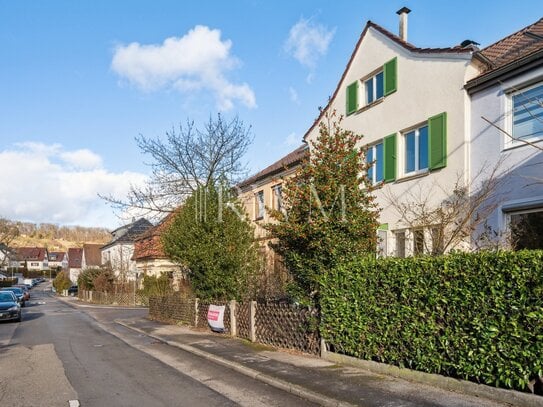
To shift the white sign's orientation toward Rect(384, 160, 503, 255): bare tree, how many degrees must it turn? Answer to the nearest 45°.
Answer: approximately 90° to its left

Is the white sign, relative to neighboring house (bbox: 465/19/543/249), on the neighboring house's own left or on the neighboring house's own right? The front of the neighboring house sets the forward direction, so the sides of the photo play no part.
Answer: on the neighboring house's own right

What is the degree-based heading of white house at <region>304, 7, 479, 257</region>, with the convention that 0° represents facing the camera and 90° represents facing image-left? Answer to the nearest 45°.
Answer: approximately 45°

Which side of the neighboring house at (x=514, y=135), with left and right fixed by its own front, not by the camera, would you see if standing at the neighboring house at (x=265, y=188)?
right

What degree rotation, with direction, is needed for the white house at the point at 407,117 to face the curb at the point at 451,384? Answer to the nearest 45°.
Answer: approximately 45° to its left

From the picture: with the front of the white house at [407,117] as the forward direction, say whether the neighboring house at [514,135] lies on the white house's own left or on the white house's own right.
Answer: on the white house's own left

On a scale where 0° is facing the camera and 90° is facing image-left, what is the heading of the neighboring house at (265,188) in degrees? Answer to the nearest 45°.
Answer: approximately 45°

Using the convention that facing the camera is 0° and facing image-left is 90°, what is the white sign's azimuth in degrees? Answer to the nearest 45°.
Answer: approximately 45°

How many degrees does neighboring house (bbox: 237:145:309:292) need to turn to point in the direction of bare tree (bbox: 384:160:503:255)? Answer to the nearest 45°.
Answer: approximately 45° to its left
